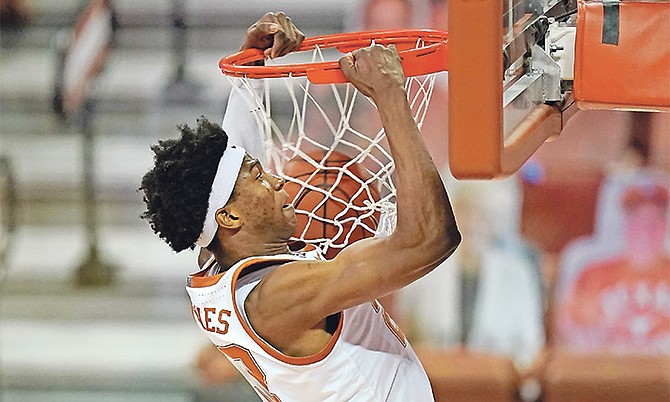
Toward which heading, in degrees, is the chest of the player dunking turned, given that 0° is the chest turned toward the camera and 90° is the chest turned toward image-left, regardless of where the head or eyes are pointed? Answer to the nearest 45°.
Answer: approximately 270°

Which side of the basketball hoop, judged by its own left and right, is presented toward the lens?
left

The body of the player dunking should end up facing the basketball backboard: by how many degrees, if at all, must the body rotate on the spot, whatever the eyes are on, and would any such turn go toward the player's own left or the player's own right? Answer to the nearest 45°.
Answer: approximately 45° to the player's own right

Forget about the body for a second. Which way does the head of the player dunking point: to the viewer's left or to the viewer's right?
to the viewer's right
